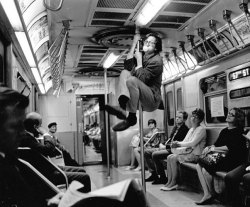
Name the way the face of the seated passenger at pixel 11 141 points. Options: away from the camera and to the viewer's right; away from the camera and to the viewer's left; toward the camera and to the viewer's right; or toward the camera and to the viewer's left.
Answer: away from the camera and to the viewer's right

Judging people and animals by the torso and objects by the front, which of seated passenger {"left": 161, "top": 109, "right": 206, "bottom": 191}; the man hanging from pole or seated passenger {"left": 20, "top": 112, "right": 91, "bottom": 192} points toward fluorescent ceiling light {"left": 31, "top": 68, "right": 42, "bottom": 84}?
seated passenger {"left": 161, "top": 109, "right": 206, "bottom": 191}

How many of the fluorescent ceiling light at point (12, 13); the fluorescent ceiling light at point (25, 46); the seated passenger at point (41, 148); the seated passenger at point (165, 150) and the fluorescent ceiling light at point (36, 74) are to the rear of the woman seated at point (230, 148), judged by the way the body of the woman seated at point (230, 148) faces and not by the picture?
0

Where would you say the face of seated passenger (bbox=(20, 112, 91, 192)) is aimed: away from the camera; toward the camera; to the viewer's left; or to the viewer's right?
to the viewer's right

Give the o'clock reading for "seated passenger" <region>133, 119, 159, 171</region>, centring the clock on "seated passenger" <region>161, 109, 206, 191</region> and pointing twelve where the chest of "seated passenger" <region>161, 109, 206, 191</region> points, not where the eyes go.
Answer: "seated passenger" <region>133, 119, 159, 171</region> is roughly at 2 o'clock from "seated passenger" <region>161, 109, 206, 191</region>.

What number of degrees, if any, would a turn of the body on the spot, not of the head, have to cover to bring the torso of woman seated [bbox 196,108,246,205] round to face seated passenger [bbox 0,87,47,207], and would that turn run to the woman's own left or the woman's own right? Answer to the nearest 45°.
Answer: approximately 90° to the woman's own left

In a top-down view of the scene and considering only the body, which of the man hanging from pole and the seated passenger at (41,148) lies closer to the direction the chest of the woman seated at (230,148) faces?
the seated passenger

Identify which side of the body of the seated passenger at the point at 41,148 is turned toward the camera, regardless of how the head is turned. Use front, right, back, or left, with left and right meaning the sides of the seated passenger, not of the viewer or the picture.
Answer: right

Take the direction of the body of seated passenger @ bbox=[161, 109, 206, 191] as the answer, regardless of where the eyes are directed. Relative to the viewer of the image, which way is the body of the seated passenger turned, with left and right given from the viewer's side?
facing to the left of the viewer

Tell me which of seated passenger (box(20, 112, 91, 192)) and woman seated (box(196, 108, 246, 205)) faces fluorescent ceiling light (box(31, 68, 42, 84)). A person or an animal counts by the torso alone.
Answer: the woman seated

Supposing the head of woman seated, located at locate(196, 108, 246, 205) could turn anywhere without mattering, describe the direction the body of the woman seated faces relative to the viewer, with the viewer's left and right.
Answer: facing to the left of the viewer

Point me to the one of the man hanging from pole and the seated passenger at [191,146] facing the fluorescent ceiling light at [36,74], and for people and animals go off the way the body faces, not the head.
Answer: the seated passenger

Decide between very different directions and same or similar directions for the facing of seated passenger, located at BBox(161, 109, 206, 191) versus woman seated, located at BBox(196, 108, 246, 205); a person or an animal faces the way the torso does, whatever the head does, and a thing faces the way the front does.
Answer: same or similar directions

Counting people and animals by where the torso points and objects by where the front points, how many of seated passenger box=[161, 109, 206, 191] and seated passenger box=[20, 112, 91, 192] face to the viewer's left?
1

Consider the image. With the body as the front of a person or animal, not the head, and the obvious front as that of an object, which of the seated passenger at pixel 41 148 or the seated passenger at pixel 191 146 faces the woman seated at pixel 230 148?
the seated passenger at pixel 41 148

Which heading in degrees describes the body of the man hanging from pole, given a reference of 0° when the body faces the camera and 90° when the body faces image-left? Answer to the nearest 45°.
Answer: approximately 45°

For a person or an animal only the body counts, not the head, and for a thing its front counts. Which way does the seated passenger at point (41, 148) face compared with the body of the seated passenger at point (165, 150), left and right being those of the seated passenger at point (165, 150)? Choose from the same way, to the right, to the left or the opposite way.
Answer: the opposite way

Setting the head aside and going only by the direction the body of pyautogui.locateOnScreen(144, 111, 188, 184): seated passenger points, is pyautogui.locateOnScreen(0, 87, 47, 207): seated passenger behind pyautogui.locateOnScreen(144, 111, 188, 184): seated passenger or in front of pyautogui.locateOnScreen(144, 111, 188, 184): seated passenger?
in front
